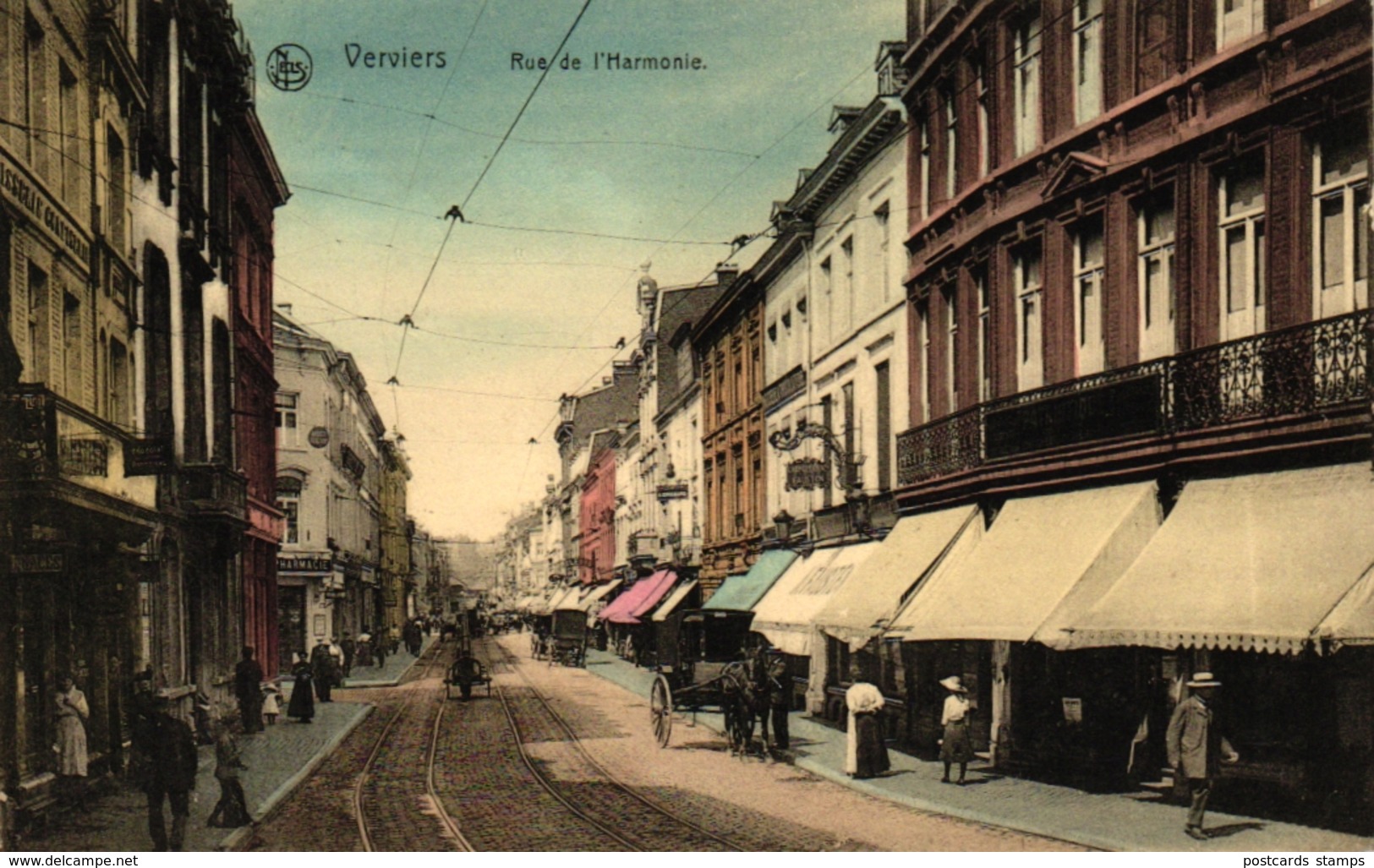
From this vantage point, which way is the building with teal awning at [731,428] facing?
to the viewer's left

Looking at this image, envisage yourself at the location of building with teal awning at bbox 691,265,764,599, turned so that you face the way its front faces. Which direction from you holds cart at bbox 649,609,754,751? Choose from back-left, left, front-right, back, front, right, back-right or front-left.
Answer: left

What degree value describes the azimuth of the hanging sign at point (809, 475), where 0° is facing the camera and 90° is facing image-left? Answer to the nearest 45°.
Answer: approximately 0°

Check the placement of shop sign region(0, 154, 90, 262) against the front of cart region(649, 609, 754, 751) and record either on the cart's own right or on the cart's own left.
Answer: on the cart's own right

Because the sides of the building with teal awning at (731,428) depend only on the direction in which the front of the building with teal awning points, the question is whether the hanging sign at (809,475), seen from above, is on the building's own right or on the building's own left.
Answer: on the building's own left

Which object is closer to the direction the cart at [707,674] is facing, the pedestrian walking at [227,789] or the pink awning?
the pedestrian walking

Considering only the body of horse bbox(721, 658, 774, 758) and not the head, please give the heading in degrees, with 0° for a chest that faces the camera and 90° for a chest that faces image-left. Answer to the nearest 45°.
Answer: approximately 315°

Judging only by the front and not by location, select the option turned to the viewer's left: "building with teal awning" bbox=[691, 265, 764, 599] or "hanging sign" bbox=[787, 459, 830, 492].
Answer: the building with teal awning
